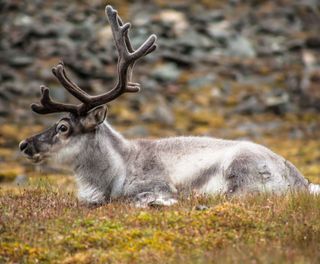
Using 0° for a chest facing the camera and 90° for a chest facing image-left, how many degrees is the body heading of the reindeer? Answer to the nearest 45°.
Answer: approximately 90°

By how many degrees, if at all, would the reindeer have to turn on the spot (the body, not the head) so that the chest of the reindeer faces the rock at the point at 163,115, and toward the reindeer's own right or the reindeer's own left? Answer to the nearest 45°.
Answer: approximately 90° to the reindeer's own right

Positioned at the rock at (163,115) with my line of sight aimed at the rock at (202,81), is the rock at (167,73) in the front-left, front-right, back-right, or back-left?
front-left

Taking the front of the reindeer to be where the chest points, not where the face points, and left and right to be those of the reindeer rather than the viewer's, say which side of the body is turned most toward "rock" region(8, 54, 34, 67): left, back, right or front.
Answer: right

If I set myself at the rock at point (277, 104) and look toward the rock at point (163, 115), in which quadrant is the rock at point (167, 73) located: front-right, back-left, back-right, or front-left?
front-right

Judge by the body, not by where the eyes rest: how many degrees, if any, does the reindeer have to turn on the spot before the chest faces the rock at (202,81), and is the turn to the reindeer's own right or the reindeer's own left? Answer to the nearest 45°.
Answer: approximately 90° to the reindeer's own right

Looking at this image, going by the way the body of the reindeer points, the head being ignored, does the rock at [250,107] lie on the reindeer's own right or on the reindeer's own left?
on the reindeer's own right

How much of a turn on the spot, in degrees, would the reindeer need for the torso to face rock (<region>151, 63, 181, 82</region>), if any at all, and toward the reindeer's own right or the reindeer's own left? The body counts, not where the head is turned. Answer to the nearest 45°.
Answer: approximately 90° to the reindeer's own right

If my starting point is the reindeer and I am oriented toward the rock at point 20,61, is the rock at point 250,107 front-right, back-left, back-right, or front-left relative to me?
front-right

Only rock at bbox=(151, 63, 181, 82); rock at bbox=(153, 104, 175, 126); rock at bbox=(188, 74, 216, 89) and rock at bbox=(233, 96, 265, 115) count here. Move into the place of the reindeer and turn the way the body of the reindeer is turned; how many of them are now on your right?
4

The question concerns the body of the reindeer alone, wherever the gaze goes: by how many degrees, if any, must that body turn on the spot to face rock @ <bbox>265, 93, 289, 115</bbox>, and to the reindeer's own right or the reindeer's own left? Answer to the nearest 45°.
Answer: approximately 90° to the reindeer's own right
